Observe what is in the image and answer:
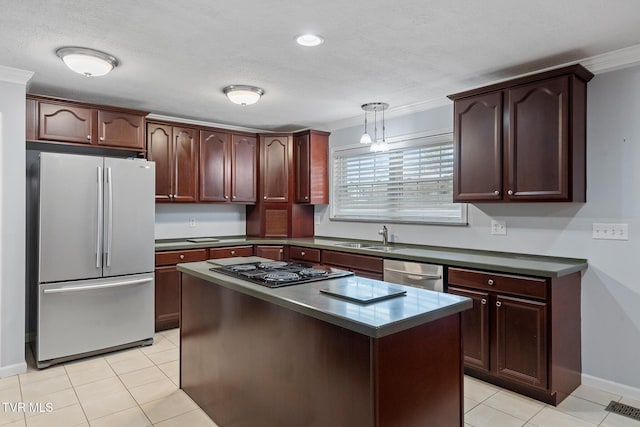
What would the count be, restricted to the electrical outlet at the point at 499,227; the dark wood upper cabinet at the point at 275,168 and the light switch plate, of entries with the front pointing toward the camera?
3

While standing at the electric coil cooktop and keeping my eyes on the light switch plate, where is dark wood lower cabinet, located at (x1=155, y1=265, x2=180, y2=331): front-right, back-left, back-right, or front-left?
back-left

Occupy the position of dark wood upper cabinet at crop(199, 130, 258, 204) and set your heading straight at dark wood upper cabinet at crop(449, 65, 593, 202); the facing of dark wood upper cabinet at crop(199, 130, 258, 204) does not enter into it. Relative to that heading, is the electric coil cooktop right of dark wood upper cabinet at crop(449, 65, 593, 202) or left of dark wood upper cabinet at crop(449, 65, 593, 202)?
right

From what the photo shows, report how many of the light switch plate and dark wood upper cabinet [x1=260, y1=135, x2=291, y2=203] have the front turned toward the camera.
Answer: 2

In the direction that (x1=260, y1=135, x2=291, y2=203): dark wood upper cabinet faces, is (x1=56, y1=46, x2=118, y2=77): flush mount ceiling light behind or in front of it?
in front

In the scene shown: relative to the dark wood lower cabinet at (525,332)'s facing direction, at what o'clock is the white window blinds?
The white window blinds is roughly at 3 o'clock from the dark wood lower cabinet.

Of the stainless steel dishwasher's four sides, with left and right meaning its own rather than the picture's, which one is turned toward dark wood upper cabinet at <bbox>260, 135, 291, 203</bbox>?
right

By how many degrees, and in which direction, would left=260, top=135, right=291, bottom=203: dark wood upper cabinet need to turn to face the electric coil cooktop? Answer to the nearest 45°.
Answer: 0° — it already faces it

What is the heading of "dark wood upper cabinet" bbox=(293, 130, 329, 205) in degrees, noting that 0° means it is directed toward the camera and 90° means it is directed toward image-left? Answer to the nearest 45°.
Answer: approximately 45°

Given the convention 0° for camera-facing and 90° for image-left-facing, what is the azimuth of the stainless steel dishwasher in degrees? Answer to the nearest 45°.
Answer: approximately 45°

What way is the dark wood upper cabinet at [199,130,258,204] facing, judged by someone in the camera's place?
facing the viewer and to the right of the viewer
